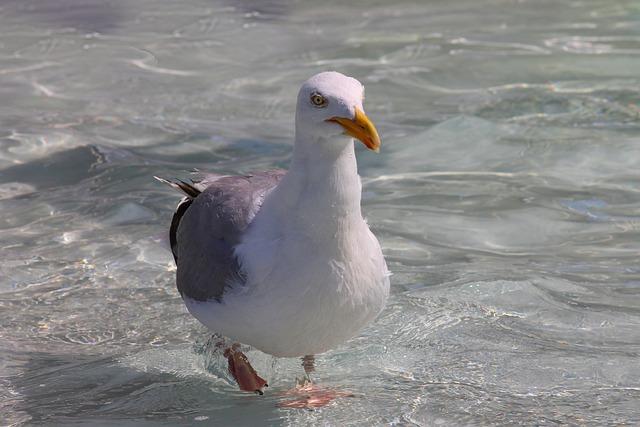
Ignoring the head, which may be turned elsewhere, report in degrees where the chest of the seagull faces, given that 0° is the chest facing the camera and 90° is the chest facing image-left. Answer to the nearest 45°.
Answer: approximately 315°
